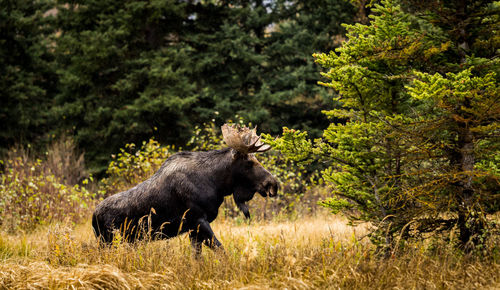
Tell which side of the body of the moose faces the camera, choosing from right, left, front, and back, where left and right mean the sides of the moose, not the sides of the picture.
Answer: right

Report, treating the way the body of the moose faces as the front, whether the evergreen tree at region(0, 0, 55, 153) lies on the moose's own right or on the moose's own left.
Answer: on the moose's own left

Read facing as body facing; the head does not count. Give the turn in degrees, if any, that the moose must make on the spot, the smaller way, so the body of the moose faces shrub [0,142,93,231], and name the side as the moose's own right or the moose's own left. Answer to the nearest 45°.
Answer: approximately 135° to the moose's own left

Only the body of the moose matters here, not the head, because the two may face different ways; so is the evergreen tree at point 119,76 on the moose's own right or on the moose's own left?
on the moose's own left

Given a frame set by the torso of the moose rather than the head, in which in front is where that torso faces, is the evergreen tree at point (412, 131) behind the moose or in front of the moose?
in front
